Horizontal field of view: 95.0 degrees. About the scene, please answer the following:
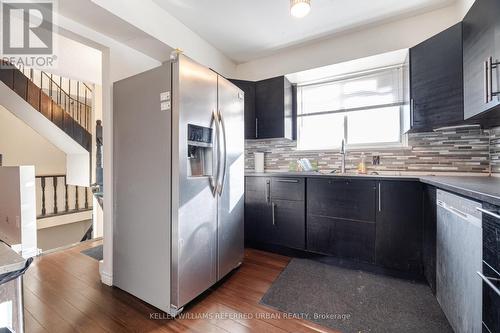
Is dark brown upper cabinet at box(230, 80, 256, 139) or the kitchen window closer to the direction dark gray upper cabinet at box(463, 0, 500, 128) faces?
the dark brown upper cabinet

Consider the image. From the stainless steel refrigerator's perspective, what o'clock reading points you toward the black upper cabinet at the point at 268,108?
The black upper cabinet is roughly at 9 o'clock from the stainless steel refrigerator.

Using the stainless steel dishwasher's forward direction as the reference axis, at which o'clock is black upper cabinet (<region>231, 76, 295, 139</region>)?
The black upper cabinet is roughly at 2 o'clock from the stainless steel dishwasher.

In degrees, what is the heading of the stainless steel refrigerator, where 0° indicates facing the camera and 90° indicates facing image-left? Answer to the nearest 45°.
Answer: approximately 315°

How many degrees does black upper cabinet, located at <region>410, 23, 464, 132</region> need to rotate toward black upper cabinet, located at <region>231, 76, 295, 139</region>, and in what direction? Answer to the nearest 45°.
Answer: approximately 45° to its right

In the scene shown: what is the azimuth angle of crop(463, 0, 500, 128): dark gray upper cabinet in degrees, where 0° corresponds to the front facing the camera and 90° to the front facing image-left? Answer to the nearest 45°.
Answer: approximately 45°

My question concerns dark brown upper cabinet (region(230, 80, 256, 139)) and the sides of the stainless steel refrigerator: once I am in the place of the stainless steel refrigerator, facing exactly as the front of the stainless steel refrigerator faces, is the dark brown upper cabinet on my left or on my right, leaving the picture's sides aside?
on my left
